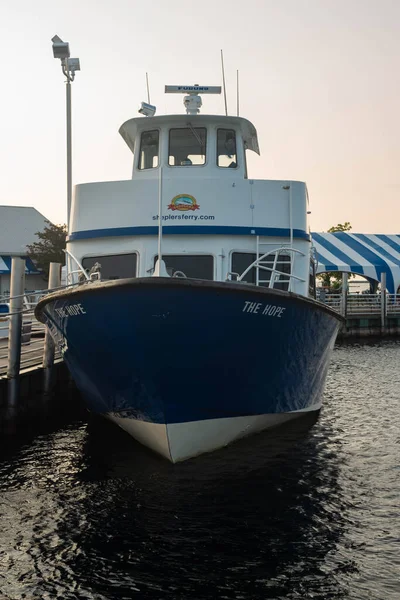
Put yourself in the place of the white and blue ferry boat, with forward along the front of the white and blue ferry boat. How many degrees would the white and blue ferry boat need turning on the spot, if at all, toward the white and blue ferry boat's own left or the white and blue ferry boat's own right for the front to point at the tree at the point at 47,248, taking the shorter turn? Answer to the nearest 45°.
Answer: approximately 180°

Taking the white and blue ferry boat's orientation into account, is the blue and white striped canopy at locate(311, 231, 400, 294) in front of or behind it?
behind

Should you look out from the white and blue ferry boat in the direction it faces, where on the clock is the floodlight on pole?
The floodlight on pole is roughly at 5 o'clock from the white and blue ferry boat.

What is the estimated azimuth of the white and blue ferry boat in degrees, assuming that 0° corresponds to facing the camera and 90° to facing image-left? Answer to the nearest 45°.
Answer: approximately 0°

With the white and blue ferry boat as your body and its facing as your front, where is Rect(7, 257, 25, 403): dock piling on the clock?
The dock piling is roughly at 2 o'clock from the white and blue ferry boat.
